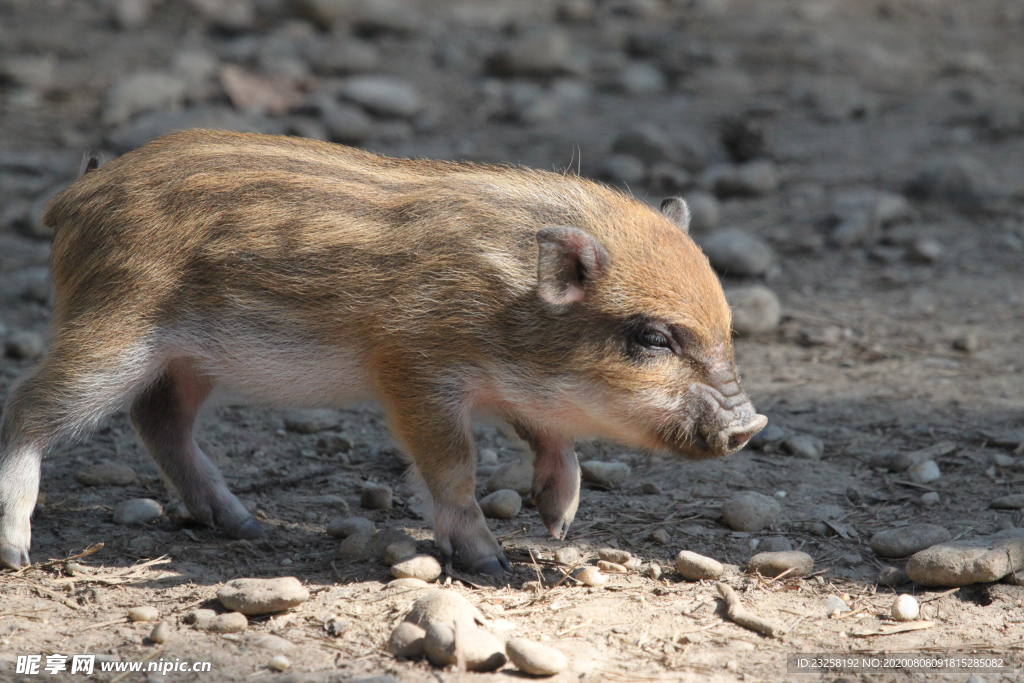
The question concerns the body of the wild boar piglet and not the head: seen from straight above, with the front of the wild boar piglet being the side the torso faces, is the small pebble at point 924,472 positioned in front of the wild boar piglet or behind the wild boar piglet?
in front

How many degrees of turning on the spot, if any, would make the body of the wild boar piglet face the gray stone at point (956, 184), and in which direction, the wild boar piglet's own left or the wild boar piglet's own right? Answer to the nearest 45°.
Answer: approximately 45° to the wild boar piglet's own left

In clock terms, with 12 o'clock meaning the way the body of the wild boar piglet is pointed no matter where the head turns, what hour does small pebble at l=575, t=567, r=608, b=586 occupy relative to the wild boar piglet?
The small pebble is roughly at 1 o'clock from the wild boar piglet.

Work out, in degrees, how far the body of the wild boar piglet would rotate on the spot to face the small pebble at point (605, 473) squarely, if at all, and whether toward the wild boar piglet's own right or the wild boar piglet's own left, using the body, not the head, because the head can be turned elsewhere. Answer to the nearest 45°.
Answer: approximately 45° to the wild boar piglet's own left

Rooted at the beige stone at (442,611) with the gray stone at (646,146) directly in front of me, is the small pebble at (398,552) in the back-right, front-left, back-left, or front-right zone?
front-left

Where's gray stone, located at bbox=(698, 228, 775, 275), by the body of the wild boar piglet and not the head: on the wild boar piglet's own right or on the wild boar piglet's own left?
on the wild boar piglet's own left

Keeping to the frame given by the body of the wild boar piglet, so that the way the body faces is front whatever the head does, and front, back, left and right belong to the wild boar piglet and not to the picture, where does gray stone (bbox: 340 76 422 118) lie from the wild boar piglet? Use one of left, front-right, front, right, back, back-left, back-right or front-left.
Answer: left

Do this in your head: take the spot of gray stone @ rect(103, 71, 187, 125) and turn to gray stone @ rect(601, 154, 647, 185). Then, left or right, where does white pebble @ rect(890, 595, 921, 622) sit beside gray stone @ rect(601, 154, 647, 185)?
right

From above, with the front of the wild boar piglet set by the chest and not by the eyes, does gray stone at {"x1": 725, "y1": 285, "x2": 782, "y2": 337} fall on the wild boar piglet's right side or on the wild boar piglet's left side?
on the wild boar piglet's left side

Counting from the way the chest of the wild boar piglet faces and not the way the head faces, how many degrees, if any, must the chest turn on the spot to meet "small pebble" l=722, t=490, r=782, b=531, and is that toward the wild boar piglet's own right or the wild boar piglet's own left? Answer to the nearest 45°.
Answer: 0° — it already faces it

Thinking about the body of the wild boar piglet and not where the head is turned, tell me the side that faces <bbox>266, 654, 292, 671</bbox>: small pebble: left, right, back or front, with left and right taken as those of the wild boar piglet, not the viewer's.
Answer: right

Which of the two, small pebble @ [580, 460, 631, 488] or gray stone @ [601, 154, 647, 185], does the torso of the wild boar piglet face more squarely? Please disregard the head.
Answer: the small pebble

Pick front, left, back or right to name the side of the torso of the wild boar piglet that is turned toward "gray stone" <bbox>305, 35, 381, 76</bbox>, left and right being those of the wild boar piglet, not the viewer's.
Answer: left

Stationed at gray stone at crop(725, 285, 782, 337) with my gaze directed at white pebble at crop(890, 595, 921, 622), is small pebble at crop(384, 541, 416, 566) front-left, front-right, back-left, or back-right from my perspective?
front-right

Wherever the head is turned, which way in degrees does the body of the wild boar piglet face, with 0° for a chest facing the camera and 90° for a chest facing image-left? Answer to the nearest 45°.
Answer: approximately 270°

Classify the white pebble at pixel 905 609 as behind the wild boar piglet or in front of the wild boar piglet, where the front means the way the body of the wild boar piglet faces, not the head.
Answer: in front
